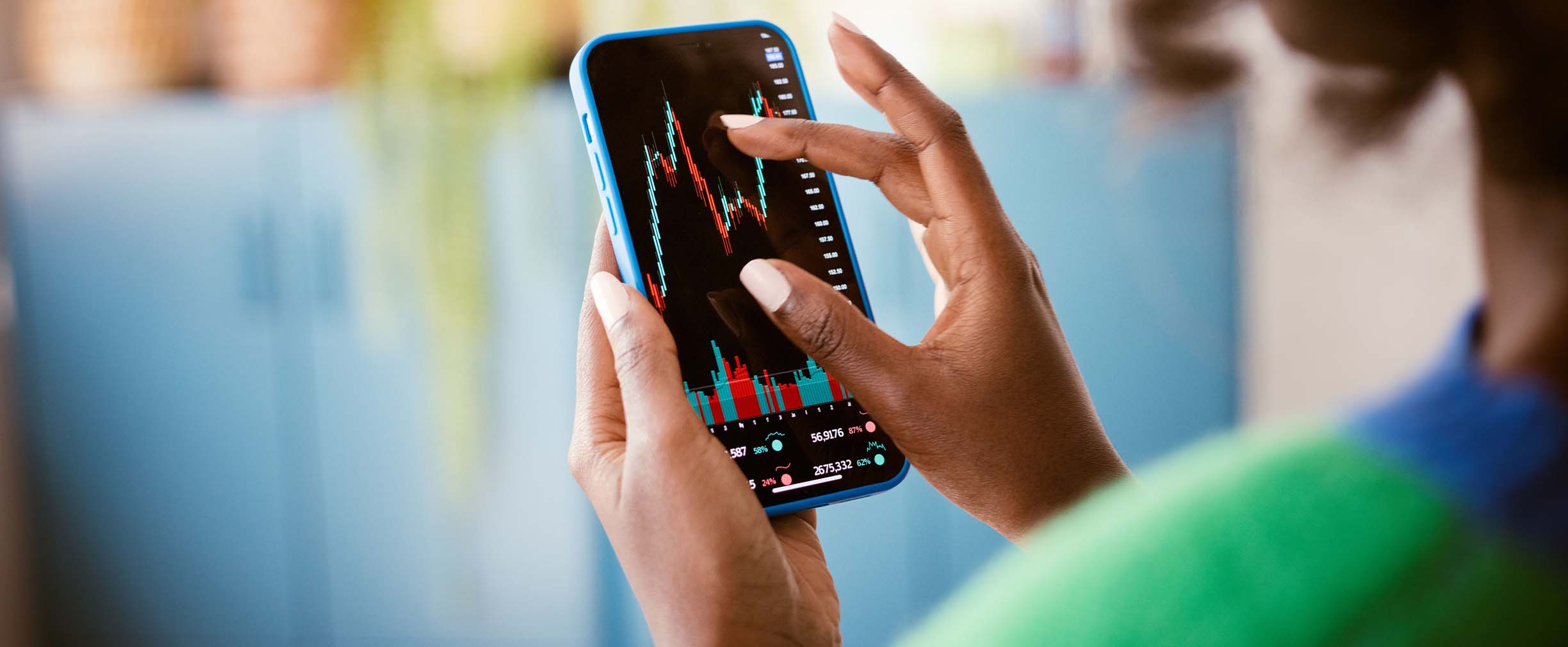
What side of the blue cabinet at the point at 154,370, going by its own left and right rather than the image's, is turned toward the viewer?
front

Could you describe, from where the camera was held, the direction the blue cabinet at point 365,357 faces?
facing the viewer
